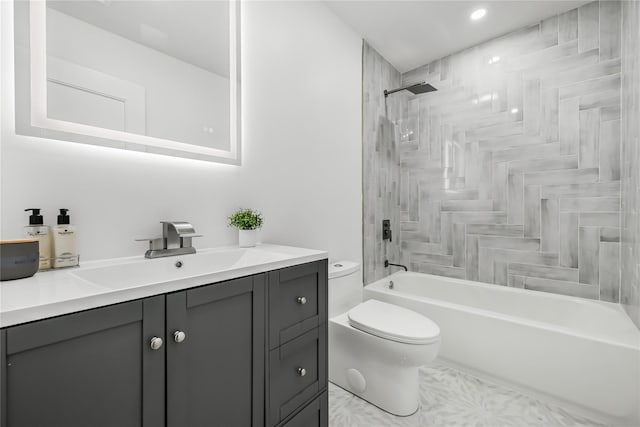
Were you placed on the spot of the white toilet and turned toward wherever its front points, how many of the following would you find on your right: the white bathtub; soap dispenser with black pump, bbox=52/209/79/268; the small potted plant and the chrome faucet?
3

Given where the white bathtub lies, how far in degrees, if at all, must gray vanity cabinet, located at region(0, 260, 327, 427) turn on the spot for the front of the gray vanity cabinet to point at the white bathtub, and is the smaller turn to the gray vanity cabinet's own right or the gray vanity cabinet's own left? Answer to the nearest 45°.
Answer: approximately 45° to the gray vanity cabinet's own left

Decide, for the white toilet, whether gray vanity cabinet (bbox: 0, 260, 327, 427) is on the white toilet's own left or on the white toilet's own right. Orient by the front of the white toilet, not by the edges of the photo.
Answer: on the white toilet's own right

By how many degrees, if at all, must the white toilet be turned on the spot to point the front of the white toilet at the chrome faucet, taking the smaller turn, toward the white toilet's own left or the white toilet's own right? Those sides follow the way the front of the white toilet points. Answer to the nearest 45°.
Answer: approximately 90° to the white toilet's own right

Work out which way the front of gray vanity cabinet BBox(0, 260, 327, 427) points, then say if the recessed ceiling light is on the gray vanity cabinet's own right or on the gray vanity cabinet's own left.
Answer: on the gray vanity cabinet's own left

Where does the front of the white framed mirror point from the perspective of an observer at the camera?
facing the viewer and to the right of the viewer

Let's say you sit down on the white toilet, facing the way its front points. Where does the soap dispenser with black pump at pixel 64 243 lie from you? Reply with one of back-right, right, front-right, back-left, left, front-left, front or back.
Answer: right

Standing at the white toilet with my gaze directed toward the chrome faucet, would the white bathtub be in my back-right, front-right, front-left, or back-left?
back-left
